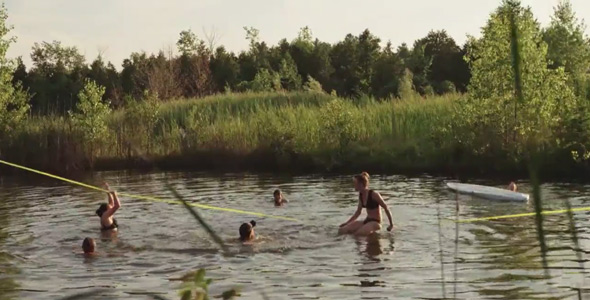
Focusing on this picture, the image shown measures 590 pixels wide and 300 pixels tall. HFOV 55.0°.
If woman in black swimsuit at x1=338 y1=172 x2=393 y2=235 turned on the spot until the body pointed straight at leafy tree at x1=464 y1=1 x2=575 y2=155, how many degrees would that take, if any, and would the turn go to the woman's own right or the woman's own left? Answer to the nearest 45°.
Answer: approximately 180°

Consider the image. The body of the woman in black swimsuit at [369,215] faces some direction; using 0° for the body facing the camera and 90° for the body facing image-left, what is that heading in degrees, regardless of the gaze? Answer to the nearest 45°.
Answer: approximately 45°

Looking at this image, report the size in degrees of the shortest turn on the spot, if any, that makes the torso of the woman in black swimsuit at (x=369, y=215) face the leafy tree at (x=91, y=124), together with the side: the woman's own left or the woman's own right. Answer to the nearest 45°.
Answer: approximately 90° to the woman's own right

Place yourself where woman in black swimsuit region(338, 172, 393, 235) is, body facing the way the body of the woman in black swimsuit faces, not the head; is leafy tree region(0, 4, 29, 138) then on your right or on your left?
on your right

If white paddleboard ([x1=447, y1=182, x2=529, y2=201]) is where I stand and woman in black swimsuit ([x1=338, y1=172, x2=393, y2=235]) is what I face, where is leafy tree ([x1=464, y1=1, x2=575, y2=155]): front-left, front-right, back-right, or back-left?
back-right

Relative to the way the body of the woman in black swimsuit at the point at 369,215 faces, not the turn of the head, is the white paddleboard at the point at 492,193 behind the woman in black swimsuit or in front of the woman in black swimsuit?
behind
